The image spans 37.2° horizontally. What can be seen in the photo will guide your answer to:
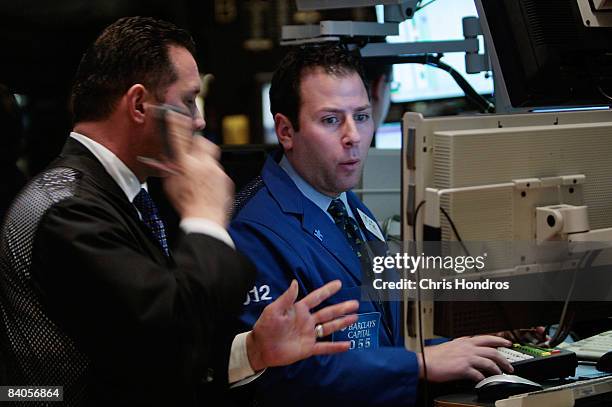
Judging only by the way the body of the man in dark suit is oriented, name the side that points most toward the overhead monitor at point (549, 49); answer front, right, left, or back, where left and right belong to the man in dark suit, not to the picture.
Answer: front

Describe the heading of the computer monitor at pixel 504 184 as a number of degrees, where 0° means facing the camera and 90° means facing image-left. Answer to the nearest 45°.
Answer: approximately 135°

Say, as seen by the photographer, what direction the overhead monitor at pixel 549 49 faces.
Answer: facing away from the viewer and to the left of the viewer

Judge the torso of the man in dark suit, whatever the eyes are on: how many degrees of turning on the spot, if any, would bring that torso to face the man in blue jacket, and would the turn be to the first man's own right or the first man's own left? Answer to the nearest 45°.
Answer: approximately 45° to the first man's own left

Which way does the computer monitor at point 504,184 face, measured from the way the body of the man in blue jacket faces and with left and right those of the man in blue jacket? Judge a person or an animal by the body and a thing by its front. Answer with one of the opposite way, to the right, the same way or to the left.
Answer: the opposite way

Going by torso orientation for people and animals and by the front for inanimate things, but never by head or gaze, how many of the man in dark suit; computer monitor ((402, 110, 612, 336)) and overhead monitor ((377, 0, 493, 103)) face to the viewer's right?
1

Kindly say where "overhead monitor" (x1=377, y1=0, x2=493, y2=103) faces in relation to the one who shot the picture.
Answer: facing the viewer

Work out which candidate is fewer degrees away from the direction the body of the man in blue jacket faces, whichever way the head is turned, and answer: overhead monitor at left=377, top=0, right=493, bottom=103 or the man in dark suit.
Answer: the man in dark suit

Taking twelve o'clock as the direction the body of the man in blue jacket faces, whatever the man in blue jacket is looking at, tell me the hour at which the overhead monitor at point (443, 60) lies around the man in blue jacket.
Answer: The overhead monitor is roughly at 8 o'clock from the man in blue jacket.

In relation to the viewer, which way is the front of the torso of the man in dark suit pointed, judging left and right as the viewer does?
facing to the right of the viewer

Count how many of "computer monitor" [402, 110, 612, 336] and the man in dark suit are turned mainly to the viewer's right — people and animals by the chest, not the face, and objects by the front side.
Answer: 1

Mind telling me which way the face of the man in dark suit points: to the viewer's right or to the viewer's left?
to the viewer's right

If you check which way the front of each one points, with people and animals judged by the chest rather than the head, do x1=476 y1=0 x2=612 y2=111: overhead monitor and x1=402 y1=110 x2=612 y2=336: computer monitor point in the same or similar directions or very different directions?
same or similar directions

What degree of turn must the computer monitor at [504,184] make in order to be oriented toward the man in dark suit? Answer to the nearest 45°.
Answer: approximately 90° to its left

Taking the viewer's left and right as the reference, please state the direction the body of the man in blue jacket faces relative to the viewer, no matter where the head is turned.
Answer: facing the viewer and to the right of the viewer
